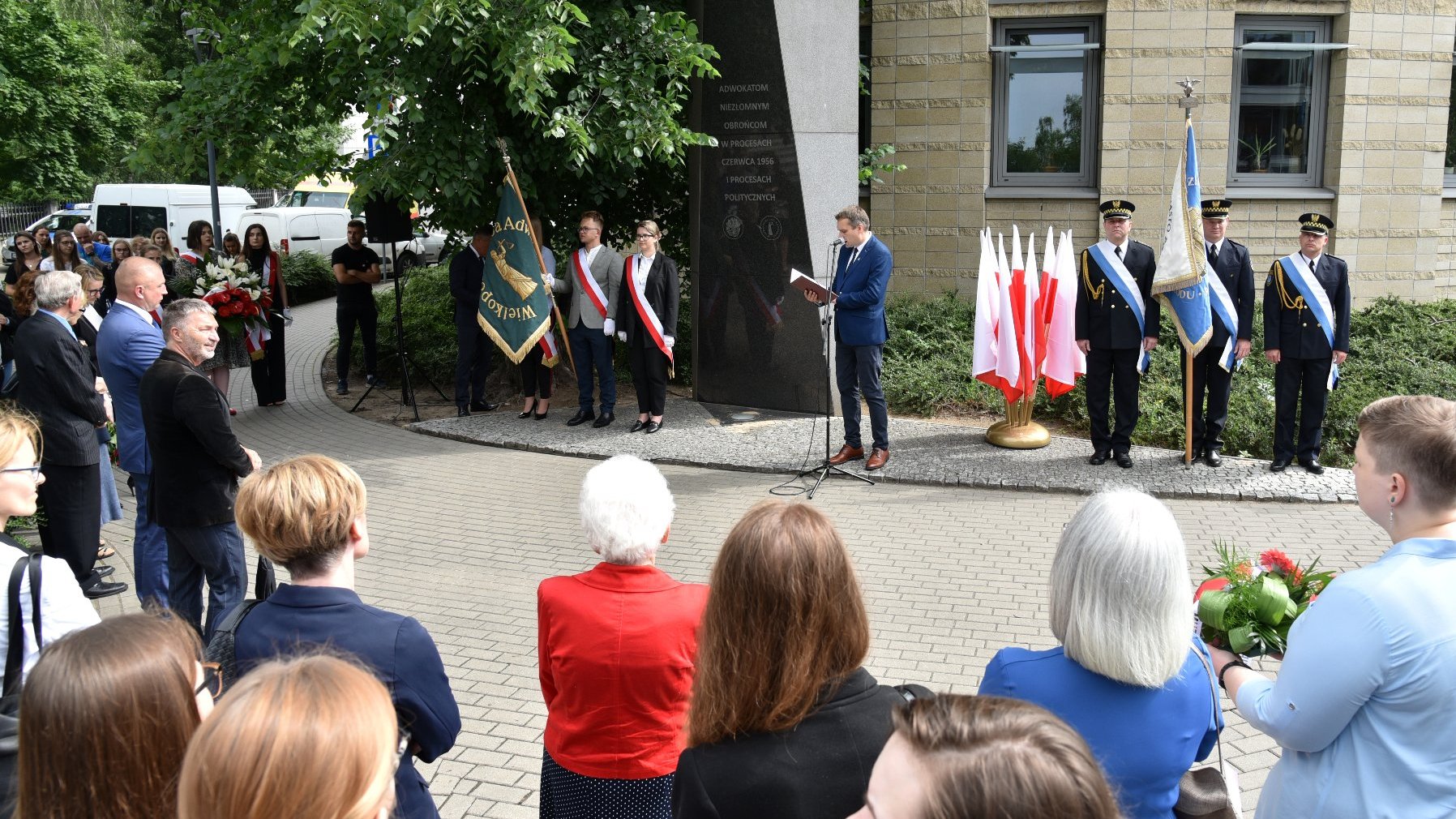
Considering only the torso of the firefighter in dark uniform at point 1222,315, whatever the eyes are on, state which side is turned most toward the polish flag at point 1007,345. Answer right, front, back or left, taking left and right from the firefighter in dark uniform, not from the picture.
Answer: right

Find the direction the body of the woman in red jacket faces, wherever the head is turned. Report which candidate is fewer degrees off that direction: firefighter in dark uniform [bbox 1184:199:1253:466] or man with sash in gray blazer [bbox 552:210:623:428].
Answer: the man with sash in gray blazer

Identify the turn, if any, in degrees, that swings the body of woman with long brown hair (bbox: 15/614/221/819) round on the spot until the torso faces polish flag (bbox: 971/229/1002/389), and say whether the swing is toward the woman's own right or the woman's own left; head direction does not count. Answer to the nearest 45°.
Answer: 0° — they already face it

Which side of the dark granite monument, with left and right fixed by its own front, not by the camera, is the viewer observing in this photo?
front

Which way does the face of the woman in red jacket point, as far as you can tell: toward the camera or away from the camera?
away from the camera

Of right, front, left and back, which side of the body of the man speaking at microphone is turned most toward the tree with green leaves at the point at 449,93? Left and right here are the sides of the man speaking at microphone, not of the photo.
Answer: right

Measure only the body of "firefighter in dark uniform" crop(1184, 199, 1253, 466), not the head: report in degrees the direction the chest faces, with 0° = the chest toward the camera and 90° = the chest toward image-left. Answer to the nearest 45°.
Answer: approximately 0°

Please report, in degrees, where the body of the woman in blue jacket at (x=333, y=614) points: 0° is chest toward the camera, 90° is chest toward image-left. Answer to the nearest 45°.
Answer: approximately 225°

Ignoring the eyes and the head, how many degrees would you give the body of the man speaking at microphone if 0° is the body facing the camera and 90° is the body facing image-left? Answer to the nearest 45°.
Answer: approximately 45°

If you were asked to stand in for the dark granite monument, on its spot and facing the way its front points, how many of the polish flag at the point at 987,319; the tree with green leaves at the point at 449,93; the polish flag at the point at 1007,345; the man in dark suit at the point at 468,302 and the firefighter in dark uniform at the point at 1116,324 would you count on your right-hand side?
2

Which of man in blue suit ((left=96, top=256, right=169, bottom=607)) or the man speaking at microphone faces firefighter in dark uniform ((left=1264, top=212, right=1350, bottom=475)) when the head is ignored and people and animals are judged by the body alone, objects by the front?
the man in blue suit

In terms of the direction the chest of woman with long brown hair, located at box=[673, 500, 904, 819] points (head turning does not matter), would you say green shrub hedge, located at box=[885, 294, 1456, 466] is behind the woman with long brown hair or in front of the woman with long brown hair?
in front

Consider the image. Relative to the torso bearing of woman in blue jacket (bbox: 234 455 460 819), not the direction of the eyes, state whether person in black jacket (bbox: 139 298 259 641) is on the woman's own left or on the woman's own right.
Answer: on the woman's own left

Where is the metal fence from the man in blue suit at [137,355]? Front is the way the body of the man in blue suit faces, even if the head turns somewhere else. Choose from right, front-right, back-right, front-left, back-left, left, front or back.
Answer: left

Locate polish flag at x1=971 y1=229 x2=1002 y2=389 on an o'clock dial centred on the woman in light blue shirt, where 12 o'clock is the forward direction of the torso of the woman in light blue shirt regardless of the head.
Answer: The polish flag is roughly at 1 o'clock from the woman in light blue shirt.

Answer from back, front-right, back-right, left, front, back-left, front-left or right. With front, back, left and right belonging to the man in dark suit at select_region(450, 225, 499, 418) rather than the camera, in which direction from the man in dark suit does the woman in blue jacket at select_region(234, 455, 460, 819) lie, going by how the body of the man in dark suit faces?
front-right

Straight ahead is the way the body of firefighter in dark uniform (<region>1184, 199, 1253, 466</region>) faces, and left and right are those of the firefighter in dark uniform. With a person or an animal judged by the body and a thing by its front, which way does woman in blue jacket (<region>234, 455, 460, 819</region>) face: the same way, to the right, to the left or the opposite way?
the opposite way

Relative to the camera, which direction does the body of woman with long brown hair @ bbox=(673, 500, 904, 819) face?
away from the camera
